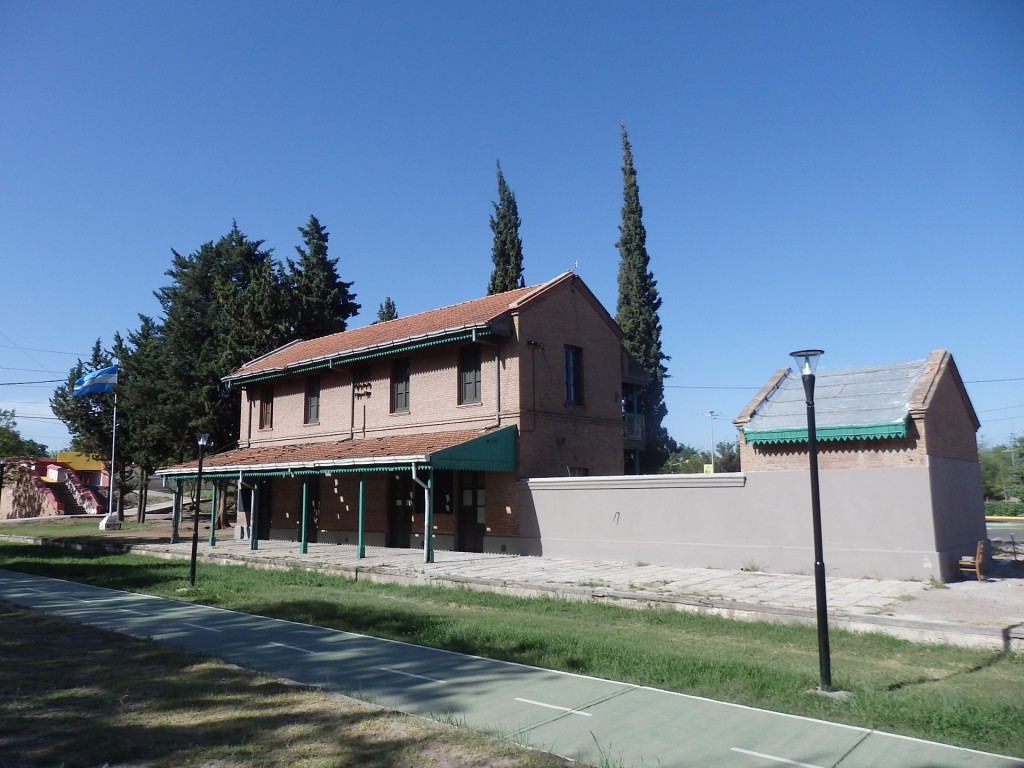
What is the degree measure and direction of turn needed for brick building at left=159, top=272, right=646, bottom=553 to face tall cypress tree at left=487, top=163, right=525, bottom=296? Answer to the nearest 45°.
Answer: approximately 135° to its right

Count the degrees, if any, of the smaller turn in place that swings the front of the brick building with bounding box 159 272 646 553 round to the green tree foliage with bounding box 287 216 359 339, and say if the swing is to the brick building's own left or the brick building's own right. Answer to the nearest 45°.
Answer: approximately 135° to the brick building's own right

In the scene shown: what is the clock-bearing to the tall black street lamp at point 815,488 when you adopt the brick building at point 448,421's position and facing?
The tall black street lamp is roughly at 10 o'clock from the brick building.

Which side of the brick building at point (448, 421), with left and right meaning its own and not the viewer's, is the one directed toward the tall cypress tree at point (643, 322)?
back

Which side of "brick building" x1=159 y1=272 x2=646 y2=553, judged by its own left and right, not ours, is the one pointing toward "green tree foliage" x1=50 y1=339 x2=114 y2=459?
right

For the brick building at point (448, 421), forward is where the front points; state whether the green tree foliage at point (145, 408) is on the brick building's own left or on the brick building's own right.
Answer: on the brick building's own right

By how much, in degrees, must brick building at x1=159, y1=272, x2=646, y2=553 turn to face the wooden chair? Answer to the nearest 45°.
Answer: approximately 90° to its left

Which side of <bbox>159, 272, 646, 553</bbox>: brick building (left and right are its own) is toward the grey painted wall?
left

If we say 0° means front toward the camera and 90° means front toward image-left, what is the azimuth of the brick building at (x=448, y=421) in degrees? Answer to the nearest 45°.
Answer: approximately 45°
